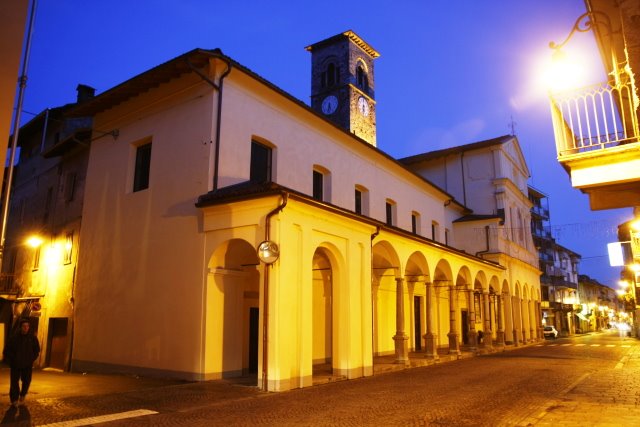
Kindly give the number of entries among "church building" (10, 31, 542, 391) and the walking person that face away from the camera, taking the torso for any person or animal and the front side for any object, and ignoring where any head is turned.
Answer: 0

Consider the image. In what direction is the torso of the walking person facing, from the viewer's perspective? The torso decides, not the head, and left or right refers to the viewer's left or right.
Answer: facing the viewer

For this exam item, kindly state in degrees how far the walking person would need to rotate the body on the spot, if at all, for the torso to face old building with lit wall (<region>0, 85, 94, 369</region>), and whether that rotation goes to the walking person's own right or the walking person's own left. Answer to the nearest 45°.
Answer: approximately 180°

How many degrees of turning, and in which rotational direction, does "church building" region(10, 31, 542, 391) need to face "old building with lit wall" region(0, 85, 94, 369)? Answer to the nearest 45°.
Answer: approximately 180°

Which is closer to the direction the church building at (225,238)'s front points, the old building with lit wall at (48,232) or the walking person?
the walking person

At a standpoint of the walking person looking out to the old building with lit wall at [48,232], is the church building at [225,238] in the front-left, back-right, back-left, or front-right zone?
front-right
